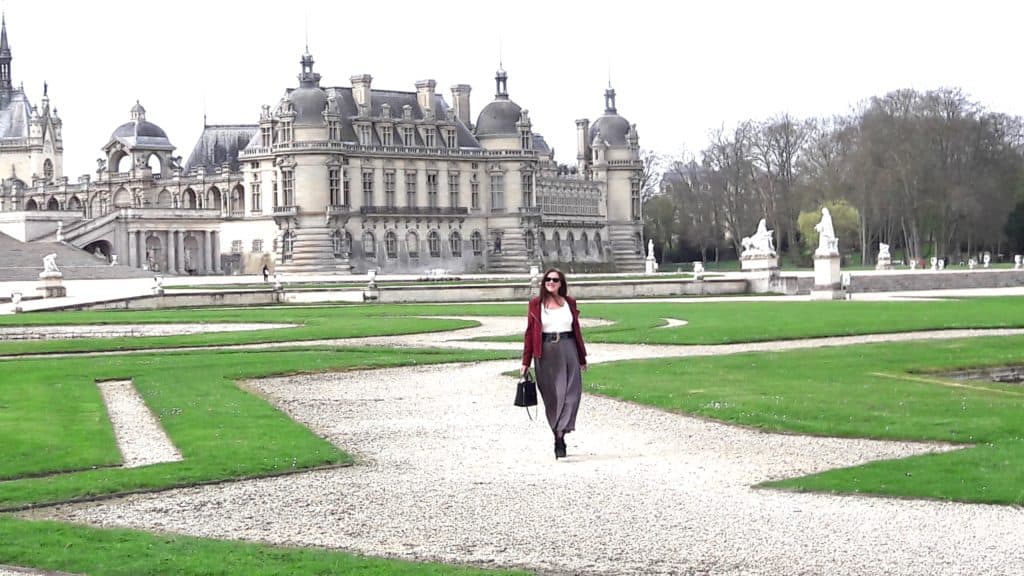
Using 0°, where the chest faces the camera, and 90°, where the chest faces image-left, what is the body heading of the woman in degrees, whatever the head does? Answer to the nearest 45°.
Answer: approximately 0°
